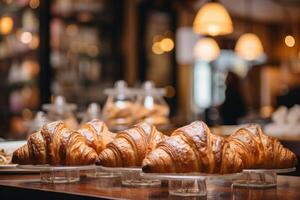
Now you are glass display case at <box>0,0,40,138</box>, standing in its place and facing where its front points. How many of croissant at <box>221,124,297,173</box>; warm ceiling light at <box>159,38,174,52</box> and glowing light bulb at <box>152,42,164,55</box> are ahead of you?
1

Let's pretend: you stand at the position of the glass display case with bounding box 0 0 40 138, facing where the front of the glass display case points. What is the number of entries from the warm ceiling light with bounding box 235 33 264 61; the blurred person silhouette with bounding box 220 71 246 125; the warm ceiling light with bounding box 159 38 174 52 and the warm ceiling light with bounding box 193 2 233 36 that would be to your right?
0

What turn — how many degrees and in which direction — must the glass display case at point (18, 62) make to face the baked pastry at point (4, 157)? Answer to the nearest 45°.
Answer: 0° — it already faces it

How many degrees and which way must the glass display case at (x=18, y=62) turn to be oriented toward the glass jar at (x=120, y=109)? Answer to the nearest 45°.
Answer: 0° — it already faces it

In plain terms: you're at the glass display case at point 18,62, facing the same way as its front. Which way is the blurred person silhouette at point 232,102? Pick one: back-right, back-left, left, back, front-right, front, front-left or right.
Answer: left

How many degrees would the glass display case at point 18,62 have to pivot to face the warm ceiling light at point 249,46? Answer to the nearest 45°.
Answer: approximately 90° to its left

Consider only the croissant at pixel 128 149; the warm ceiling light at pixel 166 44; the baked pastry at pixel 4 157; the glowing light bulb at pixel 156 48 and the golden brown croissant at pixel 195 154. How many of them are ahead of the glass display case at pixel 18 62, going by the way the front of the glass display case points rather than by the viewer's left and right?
3

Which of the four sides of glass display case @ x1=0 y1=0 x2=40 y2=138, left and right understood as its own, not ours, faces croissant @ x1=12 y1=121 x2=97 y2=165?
front

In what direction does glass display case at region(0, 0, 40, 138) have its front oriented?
toward the camera

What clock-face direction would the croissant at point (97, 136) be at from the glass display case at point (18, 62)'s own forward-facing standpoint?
The croissant is roughly at 12 o'clock from the glass display case.

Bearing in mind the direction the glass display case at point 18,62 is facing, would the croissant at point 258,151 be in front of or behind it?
in front

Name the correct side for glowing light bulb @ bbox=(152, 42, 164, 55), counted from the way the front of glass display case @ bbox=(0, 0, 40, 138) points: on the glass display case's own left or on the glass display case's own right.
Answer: on the glass display case's own left

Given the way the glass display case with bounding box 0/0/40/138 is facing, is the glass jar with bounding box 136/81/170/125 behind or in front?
in front

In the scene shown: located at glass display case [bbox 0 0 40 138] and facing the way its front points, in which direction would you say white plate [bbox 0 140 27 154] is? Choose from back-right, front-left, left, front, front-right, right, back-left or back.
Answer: front

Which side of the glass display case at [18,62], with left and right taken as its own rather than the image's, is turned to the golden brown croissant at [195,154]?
front

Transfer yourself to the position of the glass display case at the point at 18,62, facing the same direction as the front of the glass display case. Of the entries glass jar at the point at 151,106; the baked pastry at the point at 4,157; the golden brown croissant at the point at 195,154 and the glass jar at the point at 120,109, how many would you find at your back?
0

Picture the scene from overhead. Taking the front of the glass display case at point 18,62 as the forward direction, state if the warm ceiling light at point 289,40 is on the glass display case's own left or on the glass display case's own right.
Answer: on the glass display case's own left
